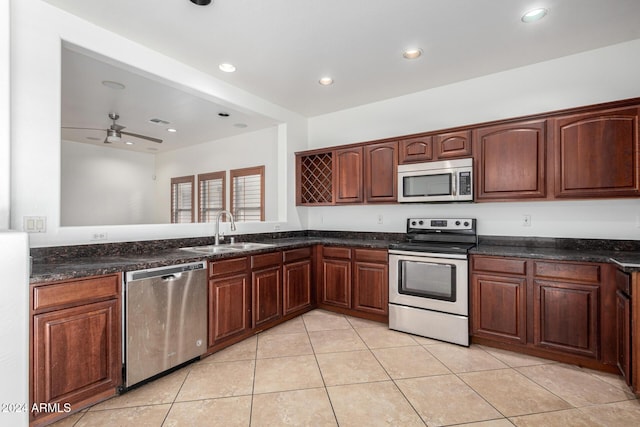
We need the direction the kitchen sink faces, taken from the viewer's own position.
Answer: facing the viewer and to the right of the viewer

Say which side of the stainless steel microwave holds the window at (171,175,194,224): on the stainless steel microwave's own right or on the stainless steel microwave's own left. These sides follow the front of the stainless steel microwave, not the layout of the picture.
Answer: on the stainless steel microwave's own right

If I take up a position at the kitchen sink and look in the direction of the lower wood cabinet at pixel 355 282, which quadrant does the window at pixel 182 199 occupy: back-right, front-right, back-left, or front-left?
back-left

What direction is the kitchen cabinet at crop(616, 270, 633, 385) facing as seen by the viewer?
to the viewer's left

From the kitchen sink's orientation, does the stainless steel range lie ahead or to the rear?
ahead

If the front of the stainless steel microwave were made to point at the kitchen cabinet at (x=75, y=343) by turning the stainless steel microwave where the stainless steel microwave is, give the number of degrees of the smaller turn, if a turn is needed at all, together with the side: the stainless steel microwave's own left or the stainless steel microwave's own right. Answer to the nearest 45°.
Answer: approximately 45° to the stainless steel microwave's own right

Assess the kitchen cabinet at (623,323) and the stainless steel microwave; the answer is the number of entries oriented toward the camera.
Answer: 1

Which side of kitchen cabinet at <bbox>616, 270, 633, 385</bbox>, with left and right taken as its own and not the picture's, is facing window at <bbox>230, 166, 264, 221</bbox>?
front

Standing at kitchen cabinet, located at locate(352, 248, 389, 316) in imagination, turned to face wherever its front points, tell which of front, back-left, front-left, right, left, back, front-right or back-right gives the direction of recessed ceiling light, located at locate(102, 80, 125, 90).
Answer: front-right

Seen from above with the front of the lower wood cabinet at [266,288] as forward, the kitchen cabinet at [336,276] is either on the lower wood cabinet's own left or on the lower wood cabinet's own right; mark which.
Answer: on the lower wood cabinet's own left
